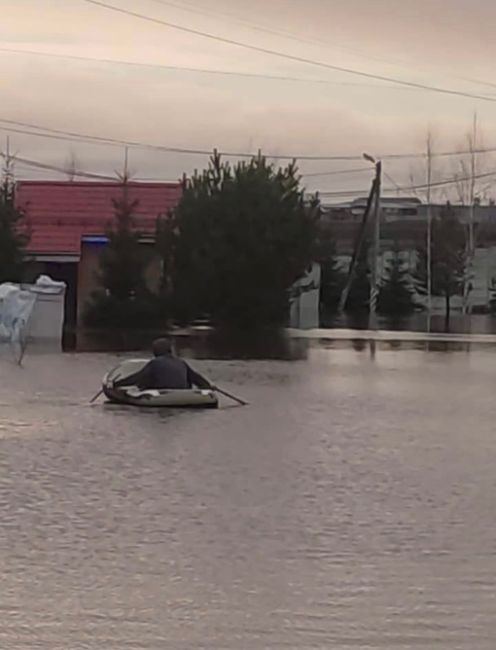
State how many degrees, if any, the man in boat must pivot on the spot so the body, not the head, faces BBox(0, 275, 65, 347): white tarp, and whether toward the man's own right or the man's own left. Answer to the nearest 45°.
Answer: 0° — they already face it

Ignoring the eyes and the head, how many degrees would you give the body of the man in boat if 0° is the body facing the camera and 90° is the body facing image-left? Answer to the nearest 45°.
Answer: approximately 180°
